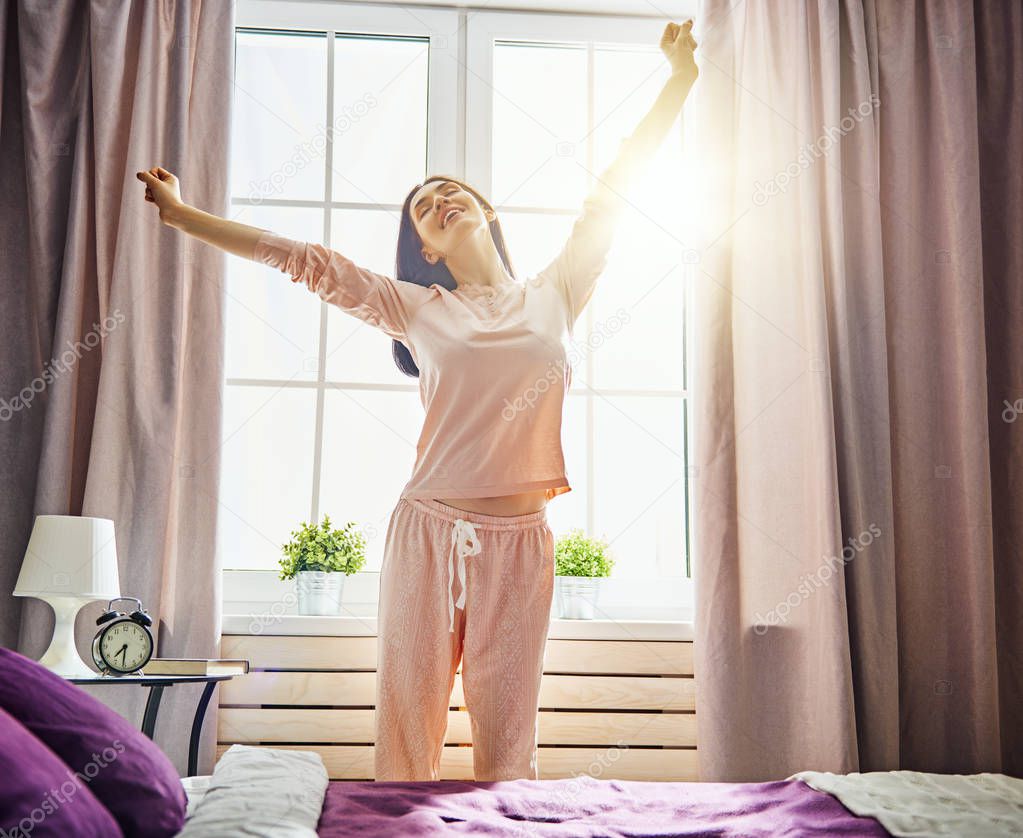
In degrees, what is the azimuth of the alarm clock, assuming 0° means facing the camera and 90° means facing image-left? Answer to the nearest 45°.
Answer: approximately 0°

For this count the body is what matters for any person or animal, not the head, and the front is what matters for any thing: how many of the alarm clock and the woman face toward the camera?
2

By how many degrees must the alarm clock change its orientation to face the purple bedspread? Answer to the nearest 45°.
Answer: approximately 45° to its left

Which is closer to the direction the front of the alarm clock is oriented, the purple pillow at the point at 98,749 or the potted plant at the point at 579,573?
the purple pillow

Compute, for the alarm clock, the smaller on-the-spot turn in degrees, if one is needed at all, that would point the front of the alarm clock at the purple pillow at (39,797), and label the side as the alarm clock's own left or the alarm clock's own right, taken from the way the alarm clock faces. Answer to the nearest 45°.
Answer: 0° — it already faces it

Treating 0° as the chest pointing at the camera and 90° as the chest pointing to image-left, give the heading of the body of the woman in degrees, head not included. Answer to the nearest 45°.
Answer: approximately 0°

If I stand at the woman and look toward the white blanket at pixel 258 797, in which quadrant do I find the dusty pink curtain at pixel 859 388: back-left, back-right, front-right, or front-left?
back-left

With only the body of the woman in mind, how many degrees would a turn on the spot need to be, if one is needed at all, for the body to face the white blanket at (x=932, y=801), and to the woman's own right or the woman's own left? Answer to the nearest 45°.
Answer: approximately 45° to the woman's own left

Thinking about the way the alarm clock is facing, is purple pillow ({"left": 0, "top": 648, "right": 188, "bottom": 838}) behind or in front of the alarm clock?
in front

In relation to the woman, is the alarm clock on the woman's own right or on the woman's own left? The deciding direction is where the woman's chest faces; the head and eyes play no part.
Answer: on the woman's own right

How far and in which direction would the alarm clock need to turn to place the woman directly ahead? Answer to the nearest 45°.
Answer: approximately 45° to its left

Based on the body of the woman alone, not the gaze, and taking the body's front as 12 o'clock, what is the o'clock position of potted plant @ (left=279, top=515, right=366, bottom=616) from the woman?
The potted plant is roughly at 5 o'clock from the woman.

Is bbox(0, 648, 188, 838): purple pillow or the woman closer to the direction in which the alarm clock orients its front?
the purple pillow
